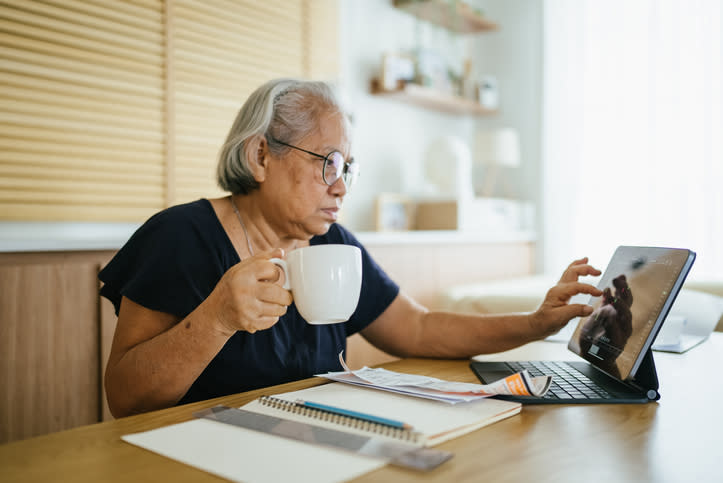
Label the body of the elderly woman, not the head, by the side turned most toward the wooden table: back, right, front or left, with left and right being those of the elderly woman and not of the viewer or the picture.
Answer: front

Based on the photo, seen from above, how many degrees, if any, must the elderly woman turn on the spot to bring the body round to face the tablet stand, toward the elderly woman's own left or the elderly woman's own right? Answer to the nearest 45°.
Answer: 0° — they already face it

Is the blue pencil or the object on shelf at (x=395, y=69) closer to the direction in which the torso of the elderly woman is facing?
the blue pencil

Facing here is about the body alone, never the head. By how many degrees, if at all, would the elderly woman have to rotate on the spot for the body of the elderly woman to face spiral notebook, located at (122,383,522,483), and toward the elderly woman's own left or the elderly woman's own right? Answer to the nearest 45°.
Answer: approximately 45° to the elderly woman's own right

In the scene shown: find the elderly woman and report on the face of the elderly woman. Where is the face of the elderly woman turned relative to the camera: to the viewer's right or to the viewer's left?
to the viewer's right

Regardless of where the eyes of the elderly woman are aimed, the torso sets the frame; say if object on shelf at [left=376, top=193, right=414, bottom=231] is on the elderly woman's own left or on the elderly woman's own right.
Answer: on the elderly woman's own left

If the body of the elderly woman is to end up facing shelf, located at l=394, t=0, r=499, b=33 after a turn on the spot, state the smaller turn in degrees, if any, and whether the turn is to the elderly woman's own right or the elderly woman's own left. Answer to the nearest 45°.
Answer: approximately 135° to the elderly woman's own left

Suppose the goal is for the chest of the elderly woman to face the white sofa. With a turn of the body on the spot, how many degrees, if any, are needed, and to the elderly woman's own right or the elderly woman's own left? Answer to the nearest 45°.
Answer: approximately 90° to the elderly woman's own left

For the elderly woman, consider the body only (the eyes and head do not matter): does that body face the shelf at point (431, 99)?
no

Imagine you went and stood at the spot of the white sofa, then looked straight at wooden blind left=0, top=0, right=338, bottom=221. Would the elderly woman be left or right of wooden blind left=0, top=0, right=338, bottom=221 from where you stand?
left
